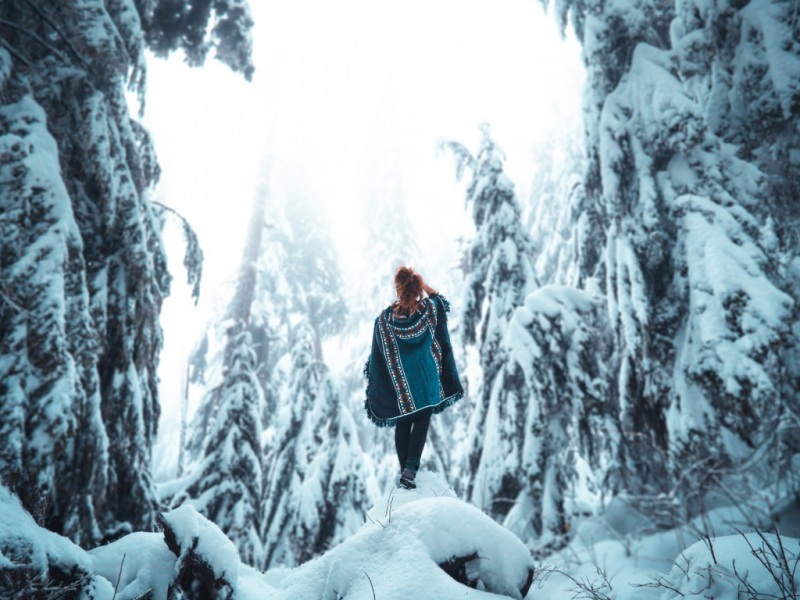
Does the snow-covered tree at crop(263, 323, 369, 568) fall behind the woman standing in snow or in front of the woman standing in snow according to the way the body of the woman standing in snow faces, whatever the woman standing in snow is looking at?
in front

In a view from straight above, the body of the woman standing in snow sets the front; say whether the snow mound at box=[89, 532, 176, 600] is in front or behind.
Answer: behind

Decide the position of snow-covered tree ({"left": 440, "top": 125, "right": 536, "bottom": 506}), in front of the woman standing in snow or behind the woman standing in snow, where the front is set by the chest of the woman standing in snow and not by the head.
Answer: in front

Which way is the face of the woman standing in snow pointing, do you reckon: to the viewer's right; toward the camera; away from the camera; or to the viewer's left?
away from the camera

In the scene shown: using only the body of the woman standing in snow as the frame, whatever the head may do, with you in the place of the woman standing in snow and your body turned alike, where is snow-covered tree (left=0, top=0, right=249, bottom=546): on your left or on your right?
on your left

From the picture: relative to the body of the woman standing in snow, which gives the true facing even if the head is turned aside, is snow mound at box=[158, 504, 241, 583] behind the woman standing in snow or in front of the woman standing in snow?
behind

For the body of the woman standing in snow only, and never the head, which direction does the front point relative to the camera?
away from the camera

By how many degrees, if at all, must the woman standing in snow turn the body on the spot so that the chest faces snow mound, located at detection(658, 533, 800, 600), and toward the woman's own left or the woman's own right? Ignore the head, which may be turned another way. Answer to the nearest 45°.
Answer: approximately 135° to the woman's own right

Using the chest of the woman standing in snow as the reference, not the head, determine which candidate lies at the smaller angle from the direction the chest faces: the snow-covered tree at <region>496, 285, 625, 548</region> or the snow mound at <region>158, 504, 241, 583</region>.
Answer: the snow-covered tree
